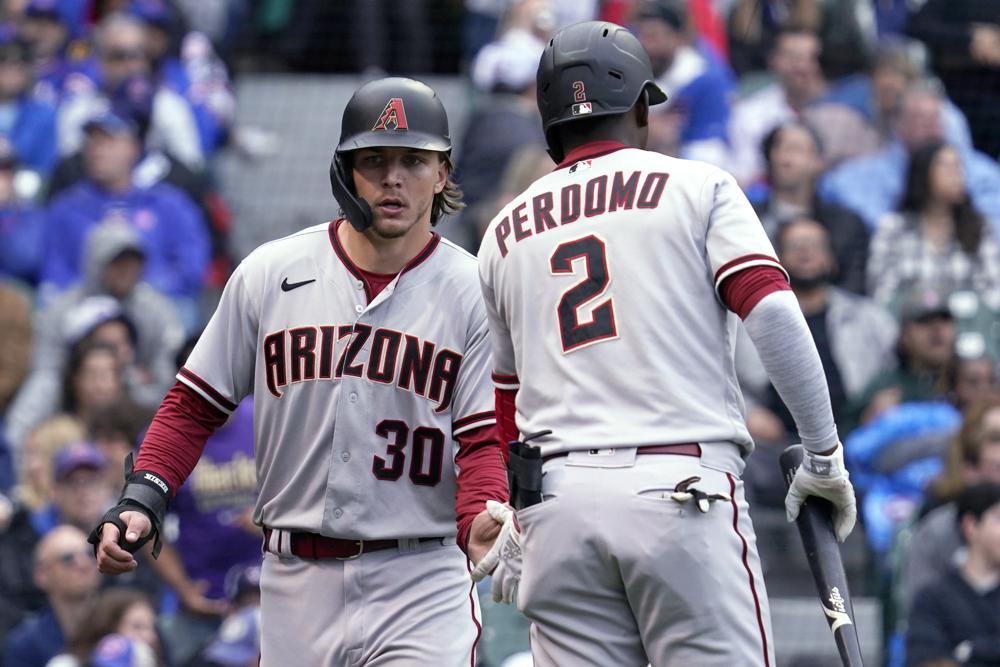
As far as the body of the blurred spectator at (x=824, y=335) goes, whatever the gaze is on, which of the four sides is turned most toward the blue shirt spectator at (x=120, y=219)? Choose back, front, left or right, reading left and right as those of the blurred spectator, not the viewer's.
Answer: right

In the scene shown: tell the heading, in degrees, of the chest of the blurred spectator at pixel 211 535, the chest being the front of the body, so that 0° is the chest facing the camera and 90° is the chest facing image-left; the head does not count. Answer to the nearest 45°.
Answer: approximately 0°

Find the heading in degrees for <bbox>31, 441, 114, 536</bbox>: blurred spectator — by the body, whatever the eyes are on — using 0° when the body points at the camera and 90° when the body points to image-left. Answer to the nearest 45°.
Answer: approximately 315°

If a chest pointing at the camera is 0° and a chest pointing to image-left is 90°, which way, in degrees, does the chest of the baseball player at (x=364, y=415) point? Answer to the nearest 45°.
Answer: approximately 0°

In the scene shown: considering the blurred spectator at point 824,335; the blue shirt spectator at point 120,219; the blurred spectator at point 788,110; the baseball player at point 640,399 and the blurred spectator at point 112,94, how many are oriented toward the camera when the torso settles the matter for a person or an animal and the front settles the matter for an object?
4

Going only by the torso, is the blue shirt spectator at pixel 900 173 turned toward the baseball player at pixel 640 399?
yes
